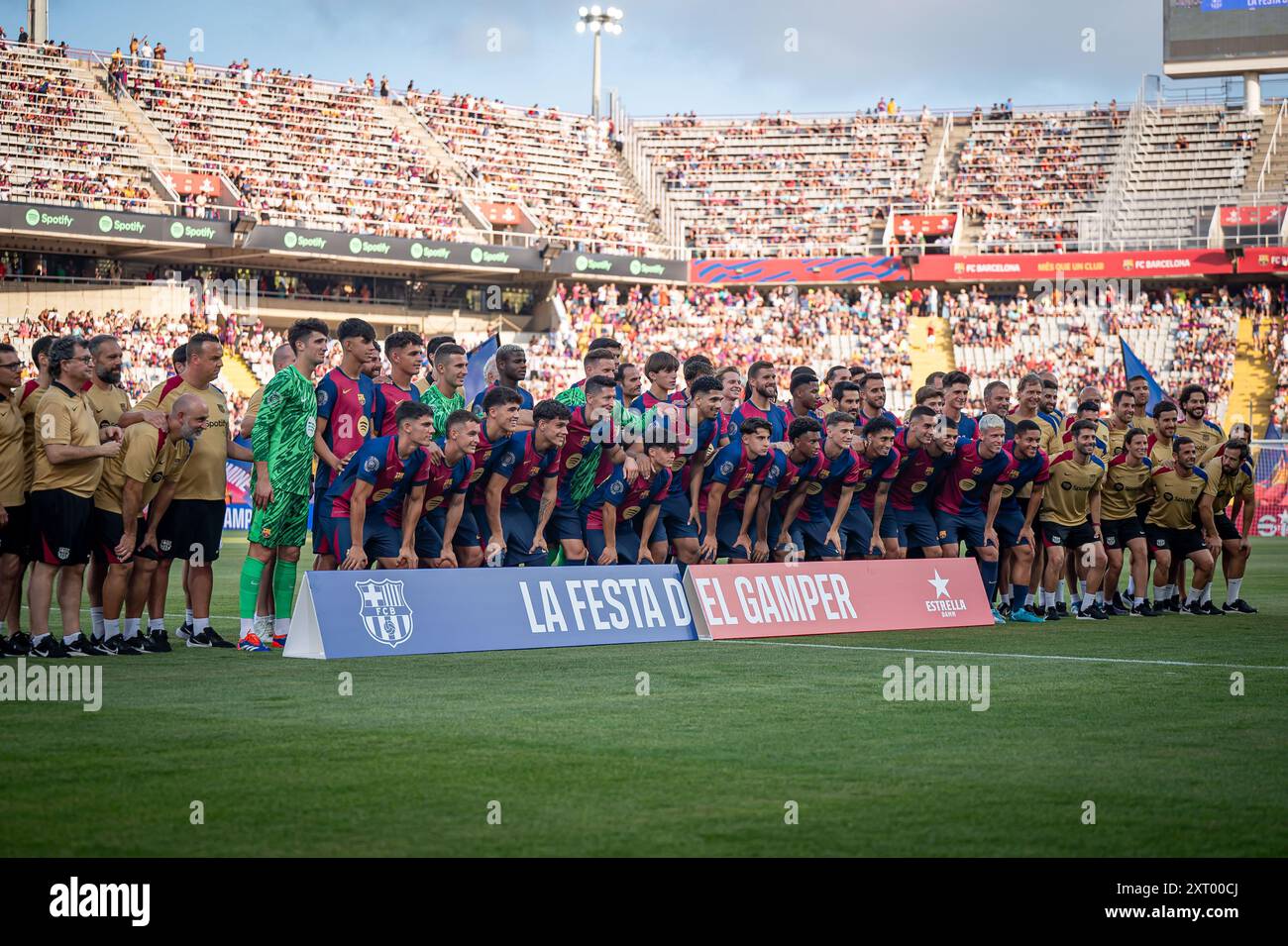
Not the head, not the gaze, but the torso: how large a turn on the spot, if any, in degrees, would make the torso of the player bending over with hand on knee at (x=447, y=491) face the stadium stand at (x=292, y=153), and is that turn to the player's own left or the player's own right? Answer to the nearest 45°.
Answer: approximately 135° to the player's own left

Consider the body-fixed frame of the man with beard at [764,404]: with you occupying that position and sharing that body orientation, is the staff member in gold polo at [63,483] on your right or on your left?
on your right

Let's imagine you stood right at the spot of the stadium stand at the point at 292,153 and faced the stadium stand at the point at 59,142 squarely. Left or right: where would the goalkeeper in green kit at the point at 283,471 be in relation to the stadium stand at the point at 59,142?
left

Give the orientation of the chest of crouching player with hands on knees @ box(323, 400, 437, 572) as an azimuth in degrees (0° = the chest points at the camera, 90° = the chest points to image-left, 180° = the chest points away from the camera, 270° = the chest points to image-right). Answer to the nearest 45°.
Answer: approximately 315°

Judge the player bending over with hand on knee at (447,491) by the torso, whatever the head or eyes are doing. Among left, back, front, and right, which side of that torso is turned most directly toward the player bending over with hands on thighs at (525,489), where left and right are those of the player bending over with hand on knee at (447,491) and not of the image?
left

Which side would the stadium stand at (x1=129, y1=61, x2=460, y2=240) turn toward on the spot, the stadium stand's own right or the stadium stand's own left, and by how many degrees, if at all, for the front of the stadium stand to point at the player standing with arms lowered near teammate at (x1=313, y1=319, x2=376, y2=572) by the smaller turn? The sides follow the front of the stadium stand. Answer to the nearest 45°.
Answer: approximately 45° to the stadium stand's own right
